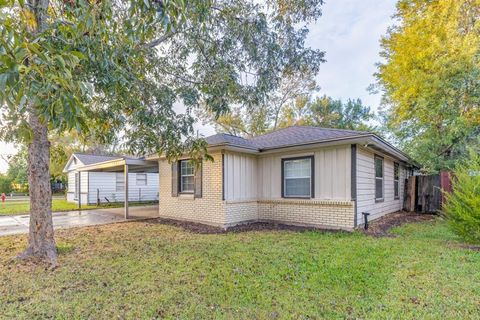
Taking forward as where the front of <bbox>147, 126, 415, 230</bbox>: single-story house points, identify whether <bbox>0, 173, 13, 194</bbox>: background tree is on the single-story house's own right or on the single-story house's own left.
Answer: on the single-story house's own right

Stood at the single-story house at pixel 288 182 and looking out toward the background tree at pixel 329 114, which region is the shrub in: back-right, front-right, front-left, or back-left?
back-right

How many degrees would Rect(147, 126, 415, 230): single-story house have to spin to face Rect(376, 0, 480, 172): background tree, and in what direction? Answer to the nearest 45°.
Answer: approximately 180°

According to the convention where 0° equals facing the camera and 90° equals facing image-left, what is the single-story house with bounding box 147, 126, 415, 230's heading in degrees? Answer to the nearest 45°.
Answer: approximately 45°
